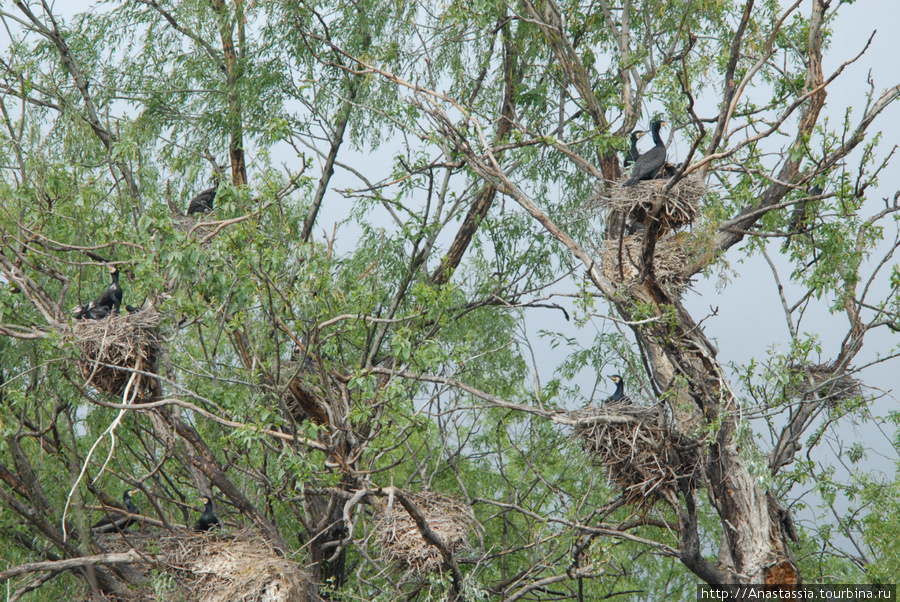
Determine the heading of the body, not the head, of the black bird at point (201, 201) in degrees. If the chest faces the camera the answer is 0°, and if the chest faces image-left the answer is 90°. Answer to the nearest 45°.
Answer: approximately 270°

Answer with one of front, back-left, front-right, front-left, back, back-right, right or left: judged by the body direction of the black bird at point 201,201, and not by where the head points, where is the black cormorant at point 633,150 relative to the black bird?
front-right
